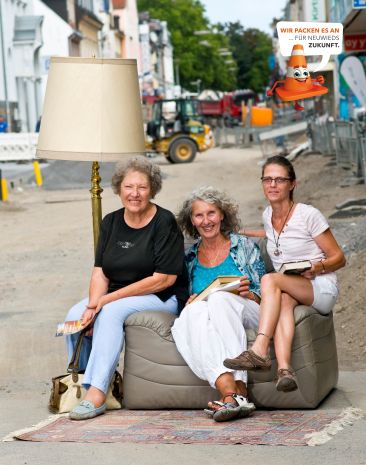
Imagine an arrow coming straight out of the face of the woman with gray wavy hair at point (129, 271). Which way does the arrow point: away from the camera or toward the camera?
toward the camera

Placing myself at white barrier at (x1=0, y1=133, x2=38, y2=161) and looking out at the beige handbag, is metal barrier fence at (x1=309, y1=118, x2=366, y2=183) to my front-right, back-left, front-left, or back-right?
front-left

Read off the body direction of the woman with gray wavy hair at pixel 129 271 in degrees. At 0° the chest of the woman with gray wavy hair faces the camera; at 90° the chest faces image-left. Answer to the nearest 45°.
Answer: approximately 45°

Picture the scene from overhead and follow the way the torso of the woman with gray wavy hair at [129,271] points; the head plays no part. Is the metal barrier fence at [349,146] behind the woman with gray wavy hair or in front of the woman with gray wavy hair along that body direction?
behind

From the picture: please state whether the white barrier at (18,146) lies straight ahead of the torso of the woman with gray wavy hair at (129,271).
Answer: no

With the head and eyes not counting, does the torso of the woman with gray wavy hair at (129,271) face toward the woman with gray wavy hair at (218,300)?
no

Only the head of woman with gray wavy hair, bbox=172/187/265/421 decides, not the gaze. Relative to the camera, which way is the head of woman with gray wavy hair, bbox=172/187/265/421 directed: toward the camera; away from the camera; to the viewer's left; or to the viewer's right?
toward the camera

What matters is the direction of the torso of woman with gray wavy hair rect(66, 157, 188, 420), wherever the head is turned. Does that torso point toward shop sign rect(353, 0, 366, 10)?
no

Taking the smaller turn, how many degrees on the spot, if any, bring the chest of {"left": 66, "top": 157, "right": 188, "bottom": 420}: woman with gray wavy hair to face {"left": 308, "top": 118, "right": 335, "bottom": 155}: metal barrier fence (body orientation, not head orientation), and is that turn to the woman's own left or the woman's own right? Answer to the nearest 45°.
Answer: approximately 135° to the woman's own right

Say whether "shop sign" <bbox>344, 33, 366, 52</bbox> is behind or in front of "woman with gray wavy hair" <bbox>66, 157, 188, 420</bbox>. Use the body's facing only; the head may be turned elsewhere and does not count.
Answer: behind
